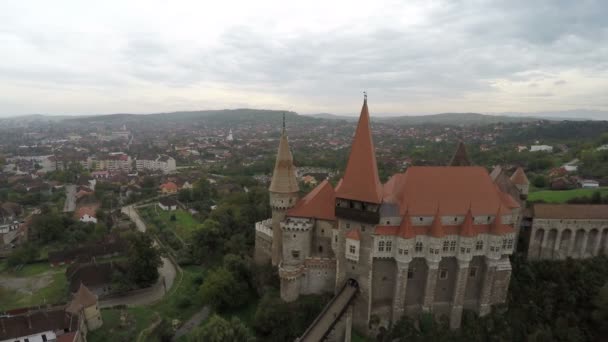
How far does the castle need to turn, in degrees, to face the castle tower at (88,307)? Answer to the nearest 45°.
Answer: approximately 45° to its right

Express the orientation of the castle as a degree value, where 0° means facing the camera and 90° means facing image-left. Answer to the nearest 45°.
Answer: approximately 45°

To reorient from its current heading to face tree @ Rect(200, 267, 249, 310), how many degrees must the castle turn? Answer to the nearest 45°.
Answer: approximately 45° to its right

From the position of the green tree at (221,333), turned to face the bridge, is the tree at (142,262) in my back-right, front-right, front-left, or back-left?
back-left

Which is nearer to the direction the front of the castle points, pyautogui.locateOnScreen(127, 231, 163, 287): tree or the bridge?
the bridge

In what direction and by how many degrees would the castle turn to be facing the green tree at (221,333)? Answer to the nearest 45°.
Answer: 0° — it already faces it

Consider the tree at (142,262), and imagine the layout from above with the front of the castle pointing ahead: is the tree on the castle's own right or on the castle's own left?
on the castle's own right

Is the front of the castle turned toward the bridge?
yes
